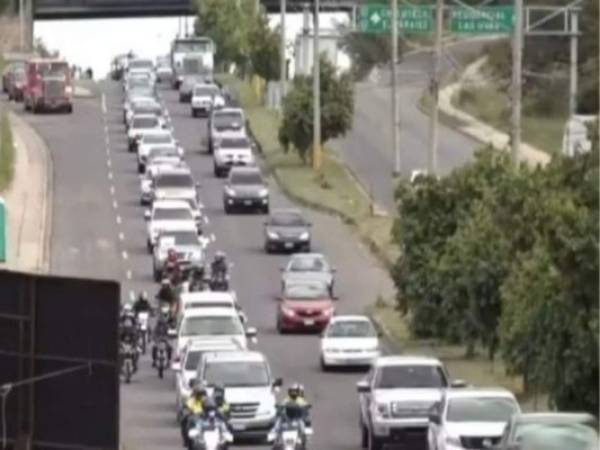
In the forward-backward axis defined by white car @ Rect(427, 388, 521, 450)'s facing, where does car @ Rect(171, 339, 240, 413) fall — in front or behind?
behind

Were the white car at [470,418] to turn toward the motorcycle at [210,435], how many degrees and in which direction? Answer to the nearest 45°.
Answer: approximately 135° to its right

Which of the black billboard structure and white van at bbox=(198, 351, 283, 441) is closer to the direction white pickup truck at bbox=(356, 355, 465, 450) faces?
the black billboard structure

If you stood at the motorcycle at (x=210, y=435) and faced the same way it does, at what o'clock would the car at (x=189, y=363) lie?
The car is roughly at 6 o'clock from the motorcycle.

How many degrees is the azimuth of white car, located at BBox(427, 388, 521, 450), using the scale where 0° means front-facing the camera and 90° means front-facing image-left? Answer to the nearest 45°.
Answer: approximately 315°
